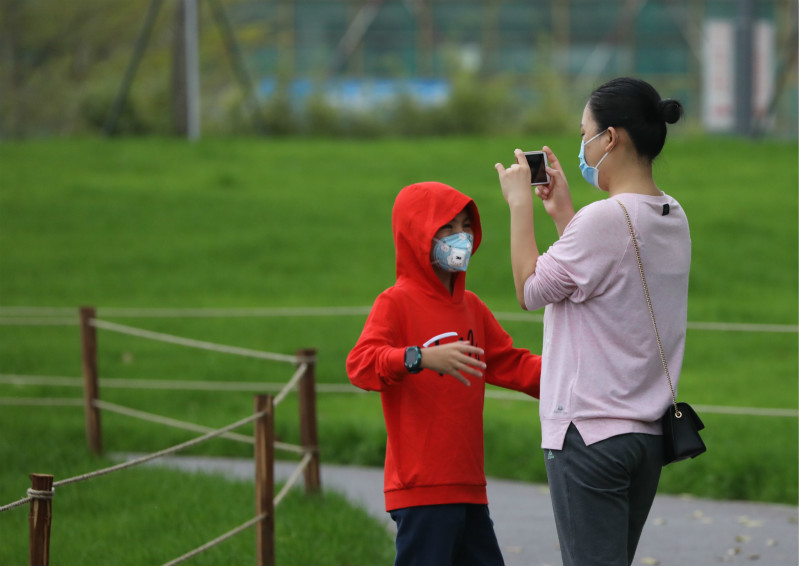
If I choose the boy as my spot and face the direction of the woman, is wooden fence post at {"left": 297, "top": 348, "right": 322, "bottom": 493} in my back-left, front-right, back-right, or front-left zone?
back-left

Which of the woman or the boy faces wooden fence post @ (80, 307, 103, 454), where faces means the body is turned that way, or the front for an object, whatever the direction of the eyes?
the woman

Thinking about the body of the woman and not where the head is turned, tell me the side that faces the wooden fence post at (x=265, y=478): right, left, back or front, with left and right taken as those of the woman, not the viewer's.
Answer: front

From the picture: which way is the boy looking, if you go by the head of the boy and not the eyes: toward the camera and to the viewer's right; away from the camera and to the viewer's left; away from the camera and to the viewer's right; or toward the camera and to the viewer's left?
toward the camera and to the viewer's right

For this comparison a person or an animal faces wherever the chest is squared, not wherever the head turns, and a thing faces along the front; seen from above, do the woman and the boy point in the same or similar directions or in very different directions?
very different directions

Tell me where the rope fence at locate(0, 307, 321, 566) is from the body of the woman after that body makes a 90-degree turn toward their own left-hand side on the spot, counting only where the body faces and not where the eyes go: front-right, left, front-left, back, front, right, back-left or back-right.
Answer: right

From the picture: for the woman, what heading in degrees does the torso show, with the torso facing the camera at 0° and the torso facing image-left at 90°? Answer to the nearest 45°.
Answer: approximately 135°

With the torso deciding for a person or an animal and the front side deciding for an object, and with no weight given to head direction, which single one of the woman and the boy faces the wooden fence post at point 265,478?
the woman

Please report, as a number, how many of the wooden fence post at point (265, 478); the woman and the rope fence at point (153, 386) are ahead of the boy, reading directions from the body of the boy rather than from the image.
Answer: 1
